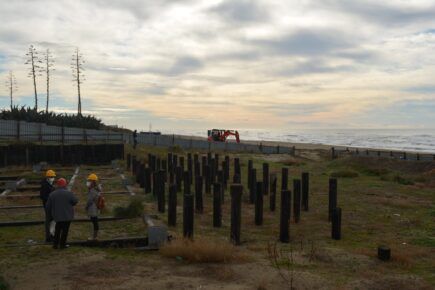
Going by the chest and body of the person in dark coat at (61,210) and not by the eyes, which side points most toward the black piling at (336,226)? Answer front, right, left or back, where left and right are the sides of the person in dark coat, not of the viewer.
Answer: right

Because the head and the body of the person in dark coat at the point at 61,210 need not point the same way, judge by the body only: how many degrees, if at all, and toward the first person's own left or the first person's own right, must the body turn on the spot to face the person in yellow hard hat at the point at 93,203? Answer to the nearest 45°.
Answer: approximately 45° to the first person's own right

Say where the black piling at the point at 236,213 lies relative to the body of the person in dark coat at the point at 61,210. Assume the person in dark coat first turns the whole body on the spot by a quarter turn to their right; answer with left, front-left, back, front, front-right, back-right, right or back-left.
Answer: front

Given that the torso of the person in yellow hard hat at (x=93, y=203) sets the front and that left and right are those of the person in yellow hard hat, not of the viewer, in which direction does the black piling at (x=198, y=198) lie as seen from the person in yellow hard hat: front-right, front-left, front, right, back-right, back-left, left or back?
back-right

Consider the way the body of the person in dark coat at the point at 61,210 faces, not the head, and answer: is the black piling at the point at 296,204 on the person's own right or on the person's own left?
on the person's own right

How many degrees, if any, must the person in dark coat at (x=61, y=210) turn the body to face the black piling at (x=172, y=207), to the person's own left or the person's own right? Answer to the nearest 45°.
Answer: approximately 45° to the person's own right

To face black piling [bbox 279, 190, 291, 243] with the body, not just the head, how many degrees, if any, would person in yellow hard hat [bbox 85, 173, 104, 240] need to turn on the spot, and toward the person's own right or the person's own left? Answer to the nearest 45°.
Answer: approximately 180°

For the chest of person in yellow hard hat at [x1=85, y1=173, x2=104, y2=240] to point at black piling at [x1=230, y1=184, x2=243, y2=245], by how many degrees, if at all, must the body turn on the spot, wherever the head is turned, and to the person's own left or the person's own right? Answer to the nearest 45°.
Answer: approximately 180°

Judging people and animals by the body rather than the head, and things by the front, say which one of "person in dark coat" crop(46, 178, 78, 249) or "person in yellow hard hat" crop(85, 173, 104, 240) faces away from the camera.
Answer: the person in dark coat

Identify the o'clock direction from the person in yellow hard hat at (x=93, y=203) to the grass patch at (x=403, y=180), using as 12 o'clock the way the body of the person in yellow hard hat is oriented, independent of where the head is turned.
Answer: The grass patch is roughly at 5 o'clock from the person in yellow hard hat.

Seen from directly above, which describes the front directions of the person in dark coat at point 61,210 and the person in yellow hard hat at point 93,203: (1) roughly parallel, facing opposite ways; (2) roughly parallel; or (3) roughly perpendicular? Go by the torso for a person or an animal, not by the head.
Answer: roughly perpendicular

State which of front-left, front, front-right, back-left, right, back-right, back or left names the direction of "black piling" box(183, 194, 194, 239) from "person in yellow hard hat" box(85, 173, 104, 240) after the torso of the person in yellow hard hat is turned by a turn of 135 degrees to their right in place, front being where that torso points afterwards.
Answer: front-right

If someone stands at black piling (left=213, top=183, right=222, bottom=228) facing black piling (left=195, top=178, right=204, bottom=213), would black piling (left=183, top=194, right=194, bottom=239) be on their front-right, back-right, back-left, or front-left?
back-left

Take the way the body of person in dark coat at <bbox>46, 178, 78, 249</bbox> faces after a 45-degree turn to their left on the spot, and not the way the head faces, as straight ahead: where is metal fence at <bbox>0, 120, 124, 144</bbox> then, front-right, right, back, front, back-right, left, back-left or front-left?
front-right

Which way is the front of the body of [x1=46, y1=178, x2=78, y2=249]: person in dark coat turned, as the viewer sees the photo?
away from the camera

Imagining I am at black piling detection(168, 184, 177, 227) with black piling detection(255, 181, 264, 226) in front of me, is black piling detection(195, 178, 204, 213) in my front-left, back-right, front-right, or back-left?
front-left
